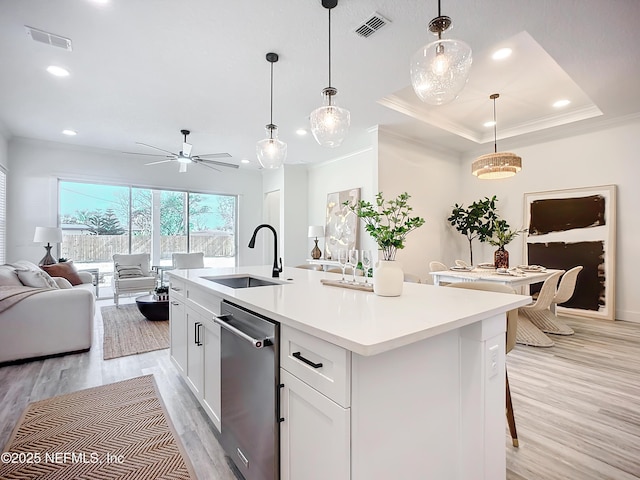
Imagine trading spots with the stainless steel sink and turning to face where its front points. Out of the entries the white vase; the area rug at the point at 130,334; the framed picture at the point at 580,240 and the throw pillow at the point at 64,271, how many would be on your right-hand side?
2

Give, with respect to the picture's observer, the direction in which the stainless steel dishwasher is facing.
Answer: facing the viewer and to the left of the viewer

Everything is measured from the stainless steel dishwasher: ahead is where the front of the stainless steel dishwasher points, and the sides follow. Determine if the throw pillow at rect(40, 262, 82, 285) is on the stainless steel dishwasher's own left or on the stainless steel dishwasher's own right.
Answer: on the stainless steel dishwasher's own right

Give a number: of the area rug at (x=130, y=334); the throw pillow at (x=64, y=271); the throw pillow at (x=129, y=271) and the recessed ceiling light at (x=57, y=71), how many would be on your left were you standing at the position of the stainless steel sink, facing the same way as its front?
0

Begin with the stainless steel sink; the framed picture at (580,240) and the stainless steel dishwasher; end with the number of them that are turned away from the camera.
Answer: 0

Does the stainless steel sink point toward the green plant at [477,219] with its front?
no

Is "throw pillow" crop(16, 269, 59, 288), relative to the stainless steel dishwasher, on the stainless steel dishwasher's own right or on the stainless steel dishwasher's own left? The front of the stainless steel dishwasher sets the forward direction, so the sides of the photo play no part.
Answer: on the stainless steel dishwasher's own right

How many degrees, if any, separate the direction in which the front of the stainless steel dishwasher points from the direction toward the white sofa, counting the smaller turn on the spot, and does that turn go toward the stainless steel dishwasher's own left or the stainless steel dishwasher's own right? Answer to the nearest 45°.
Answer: approximately 90° to the stainless steel dishwasher's own right

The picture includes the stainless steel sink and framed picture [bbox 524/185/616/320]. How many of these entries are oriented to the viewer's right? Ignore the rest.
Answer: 0

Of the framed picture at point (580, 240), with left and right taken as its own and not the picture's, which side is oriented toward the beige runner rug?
front

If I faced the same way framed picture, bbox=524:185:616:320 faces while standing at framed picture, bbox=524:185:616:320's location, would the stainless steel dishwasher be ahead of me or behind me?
ahead

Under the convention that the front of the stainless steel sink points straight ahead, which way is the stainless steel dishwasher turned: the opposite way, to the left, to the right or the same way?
the same way

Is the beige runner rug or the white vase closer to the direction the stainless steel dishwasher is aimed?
the beige runner rug

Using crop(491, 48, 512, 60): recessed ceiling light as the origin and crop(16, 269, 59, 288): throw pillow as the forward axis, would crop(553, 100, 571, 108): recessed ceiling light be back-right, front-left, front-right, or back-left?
back-right

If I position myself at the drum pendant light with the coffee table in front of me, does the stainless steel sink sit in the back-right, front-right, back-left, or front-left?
front-left

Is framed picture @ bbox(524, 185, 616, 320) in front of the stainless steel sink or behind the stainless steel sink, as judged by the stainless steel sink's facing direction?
behind
